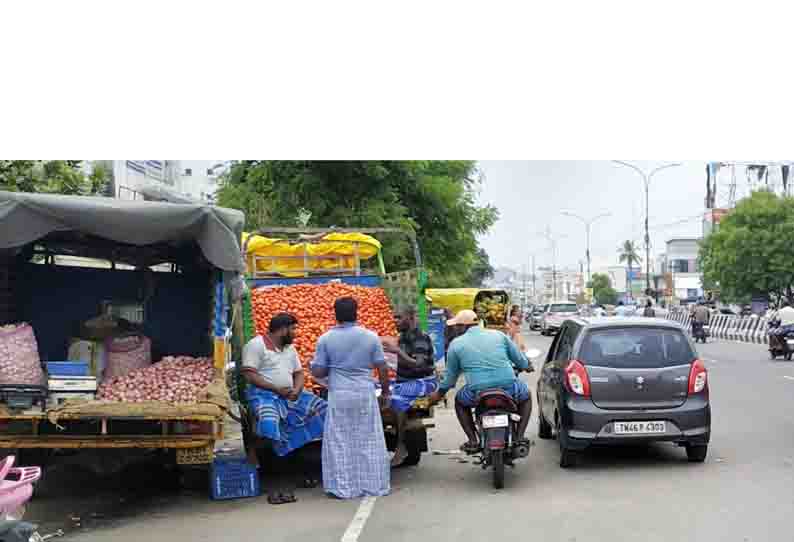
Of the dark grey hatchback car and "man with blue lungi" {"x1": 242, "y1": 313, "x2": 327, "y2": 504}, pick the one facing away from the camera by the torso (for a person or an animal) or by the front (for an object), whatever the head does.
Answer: the dark grey hatchback car

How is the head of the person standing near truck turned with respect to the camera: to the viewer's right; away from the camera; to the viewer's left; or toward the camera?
away from the camera

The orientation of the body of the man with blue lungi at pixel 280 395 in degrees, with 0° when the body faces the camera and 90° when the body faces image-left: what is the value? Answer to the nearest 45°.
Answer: approximately 315°

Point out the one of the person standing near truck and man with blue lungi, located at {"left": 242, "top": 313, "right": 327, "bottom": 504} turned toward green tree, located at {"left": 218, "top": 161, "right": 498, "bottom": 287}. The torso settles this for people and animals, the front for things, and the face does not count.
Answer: the person standing near truck

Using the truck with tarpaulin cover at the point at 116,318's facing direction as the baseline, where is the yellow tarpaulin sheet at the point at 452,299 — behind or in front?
in front

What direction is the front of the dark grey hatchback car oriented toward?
away from the camera

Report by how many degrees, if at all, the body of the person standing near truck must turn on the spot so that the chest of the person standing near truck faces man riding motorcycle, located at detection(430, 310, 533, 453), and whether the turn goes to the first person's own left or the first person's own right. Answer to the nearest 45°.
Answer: approximately 90° to the first person's own right

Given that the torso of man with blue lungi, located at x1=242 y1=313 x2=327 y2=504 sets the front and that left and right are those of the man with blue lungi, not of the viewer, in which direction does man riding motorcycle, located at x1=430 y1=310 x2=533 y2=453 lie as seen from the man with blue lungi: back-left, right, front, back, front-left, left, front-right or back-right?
front-left

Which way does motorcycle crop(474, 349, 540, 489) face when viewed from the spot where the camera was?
facing away from the viewer

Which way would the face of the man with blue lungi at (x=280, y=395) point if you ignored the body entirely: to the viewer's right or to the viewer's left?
to the viewer's right

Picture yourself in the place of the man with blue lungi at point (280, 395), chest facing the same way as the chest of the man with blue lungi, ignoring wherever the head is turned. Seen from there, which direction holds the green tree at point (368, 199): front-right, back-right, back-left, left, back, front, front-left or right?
back-left

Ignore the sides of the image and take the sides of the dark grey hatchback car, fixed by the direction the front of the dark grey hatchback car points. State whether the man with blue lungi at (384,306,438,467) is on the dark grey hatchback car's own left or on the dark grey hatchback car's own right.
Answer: on the dark grey hatchback car's own left

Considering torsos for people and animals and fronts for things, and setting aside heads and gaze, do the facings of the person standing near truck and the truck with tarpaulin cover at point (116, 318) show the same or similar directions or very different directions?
same or similar directions

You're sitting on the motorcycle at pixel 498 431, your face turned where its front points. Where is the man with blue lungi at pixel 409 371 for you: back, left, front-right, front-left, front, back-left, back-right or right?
front-left

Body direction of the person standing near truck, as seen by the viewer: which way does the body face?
away from the camera

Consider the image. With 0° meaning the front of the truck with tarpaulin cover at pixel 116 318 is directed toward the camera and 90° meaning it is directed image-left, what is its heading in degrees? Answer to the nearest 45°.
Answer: approximately 180°
